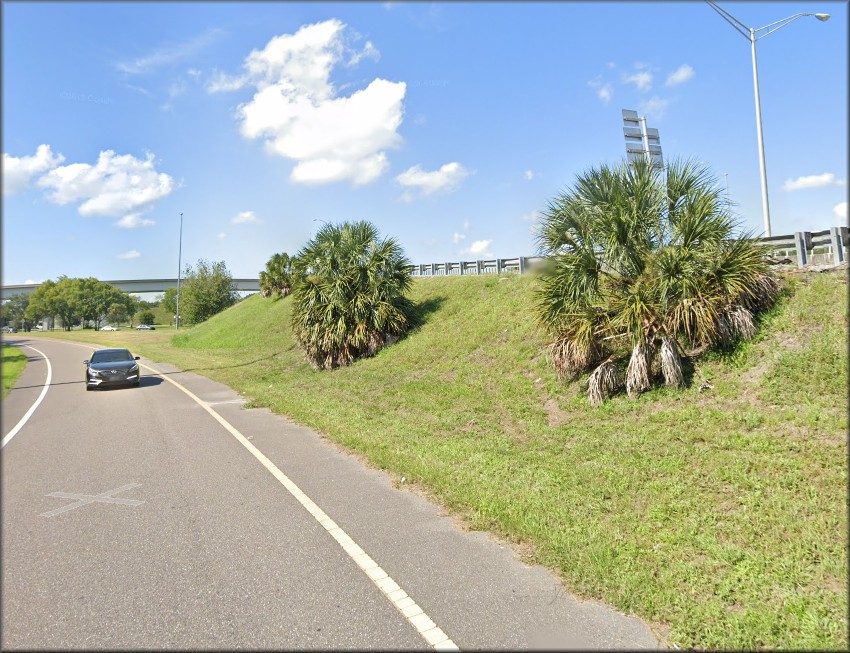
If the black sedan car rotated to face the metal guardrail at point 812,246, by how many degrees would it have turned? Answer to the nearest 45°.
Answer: approximately 45° to its left

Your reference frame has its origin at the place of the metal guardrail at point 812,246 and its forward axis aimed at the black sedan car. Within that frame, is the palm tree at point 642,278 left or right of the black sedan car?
left

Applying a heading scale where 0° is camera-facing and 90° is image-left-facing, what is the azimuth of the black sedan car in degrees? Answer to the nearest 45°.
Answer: approximately 0°

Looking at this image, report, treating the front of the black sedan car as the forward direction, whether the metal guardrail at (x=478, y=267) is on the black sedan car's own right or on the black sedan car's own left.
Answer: on the black sedan car's own left
